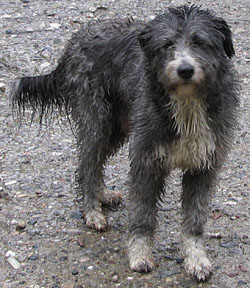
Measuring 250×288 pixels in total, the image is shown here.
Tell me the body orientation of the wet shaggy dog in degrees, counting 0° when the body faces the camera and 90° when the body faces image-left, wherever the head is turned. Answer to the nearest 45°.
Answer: approximately 315°

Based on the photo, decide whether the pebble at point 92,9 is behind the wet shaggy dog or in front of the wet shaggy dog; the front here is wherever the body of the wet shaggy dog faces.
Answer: behind
